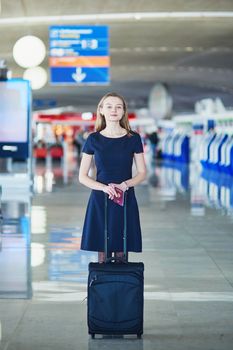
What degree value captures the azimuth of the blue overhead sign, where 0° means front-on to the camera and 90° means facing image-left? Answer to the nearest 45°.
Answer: approximately 0°

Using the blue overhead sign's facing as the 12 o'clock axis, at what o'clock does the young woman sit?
The young woman is roughly at 12 o'clock from the blue overhead sign.

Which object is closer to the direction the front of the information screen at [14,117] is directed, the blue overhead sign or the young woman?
the young woman
